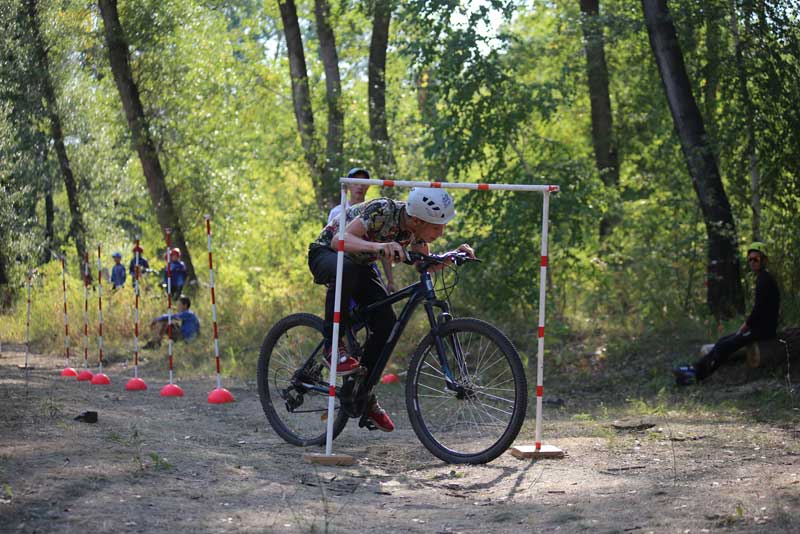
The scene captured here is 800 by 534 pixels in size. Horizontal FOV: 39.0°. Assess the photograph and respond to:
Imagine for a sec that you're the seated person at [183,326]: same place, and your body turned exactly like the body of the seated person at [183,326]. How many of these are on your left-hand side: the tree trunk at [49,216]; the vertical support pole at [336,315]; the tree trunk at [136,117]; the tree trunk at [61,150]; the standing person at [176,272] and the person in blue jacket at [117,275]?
1

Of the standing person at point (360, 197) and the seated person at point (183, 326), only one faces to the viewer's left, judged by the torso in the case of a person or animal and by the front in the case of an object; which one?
the seated person

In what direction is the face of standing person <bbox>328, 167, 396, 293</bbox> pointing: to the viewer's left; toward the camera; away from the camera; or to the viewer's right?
toward the camera

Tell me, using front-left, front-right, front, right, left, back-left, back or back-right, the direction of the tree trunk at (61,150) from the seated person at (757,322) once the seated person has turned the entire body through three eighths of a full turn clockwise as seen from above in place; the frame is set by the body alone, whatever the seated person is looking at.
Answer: left

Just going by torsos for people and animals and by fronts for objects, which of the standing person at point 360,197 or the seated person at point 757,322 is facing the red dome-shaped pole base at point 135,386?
the seated person

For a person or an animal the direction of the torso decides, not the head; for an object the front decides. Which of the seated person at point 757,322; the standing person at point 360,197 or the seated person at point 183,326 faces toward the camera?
the standing person

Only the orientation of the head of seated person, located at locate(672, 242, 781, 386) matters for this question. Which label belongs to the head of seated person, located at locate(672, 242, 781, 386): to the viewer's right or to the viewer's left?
to the viewer's left

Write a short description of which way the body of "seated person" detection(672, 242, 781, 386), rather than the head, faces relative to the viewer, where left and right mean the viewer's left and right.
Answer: facing to the left of the viewer

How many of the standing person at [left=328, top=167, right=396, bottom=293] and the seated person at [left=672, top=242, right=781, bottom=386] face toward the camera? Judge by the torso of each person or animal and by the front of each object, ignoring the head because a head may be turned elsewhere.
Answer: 1

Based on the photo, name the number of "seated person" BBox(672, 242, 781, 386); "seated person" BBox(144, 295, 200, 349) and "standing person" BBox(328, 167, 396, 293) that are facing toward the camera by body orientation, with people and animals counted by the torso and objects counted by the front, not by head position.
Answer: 1

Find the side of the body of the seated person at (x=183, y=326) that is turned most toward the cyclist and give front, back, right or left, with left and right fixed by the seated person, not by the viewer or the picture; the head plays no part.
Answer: left

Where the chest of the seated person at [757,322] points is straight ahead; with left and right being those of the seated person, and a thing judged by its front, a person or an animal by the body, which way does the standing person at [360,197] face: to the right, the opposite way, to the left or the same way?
to the left

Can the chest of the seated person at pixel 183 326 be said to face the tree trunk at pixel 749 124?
no

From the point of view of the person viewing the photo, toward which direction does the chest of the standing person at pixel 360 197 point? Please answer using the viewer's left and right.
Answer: facing the viewer

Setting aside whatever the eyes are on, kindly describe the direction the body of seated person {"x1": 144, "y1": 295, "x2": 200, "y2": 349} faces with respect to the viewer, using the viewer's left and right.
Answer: facing to the left of the viewer

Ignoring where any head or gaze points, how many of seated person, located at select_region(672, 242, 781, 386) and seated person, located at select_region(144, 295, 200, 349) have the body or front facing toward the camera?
0
